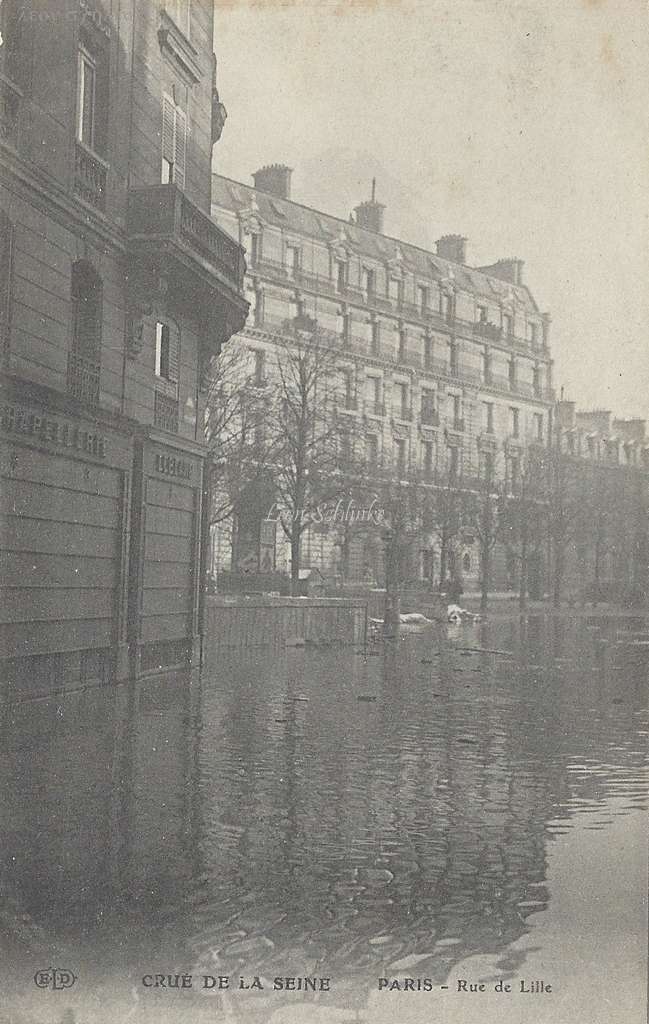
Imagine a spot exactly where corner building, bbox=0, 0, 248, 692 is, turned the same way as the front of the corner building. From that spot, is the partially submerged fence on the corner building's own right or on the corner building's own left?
on the corner building's own left

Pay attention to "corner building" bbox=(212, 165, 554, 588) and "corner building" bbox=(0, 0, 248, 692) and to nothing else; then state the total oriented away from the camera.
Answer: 0

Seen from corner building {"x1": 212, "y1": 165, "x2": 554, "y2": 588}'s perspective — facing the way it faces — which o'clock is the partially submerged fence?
The partially submerged fence is roughly at 2 o'clock from the corner building.

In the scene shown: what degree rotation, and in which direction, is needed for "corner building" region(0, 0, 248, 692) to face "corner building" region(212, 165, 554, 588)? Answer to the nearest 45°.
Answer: approximately 90° to its left

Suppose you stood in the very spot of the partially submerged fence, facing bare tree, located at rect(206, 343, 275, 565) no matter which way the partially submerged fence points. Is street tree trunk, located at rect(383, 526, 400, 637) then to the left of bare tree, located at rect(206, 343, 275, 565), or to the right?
right

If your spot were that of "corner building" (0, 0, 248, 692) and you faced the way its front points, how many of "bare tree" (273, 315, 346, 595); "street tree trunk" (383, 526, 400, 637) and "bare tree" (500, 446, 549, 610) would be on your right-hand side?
0

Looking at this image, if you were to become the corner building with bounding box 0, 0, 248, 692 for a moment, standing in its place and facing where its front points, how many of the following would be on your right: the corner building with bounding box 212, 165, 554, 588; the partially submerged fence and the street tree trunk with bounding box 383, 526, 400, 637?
0

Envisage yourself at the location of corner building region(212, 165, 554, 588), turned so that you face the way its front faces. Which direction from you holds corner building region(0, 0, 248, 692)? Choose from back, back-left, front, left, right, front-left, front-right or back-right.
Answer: front-right
